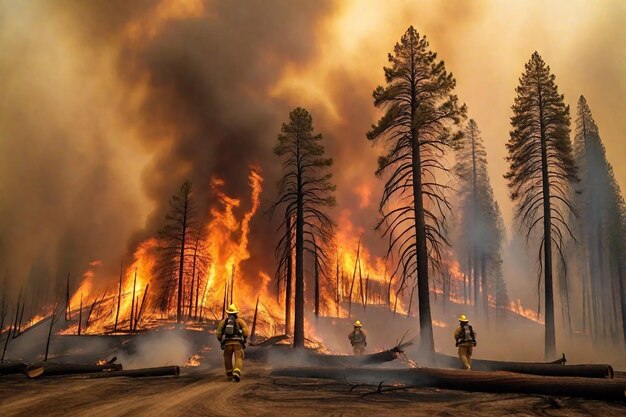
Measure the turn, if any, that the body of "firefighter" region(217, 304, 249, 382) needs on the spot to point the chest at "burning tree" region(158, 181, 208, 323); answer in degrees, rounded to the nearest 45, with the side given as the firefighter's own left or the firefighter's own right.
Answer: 0° — they already face it

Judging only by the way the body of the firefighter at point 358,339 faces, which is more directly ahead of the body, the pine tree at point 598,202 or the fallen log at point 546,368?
the pine tree

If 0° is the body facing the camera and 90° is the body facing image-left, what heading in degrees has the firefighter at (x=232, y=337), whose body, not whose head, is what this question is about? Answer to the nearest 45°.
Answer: approximately 180°

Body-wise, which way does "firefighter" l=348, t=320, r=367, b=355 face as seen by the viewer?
away from the camera

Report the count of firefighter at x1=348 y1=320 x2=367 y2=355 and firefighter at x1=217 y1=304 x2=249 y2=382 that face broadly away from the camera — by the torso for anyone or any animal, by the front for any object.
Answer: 2

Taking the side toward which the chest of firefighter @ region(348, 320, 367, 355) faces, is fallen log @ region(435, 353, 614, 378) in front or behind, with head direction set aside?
behind

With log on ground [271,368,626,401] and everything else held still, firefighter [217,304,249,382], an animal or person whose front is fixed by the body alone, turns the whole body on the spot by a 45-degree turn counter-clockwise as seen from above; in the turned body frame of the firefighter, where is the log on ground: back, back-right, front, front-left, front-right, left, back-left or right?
back

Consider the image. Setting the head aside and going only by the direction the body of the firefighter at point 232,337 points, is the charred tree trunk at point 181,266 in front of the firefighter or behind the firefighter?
in front

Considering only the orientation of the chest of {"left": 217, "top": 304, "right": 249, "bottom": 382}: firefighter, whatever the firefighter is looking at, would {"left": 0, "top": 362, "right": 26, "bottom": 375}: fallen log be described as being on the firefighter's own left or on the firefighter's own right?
on the firefighter's own left
